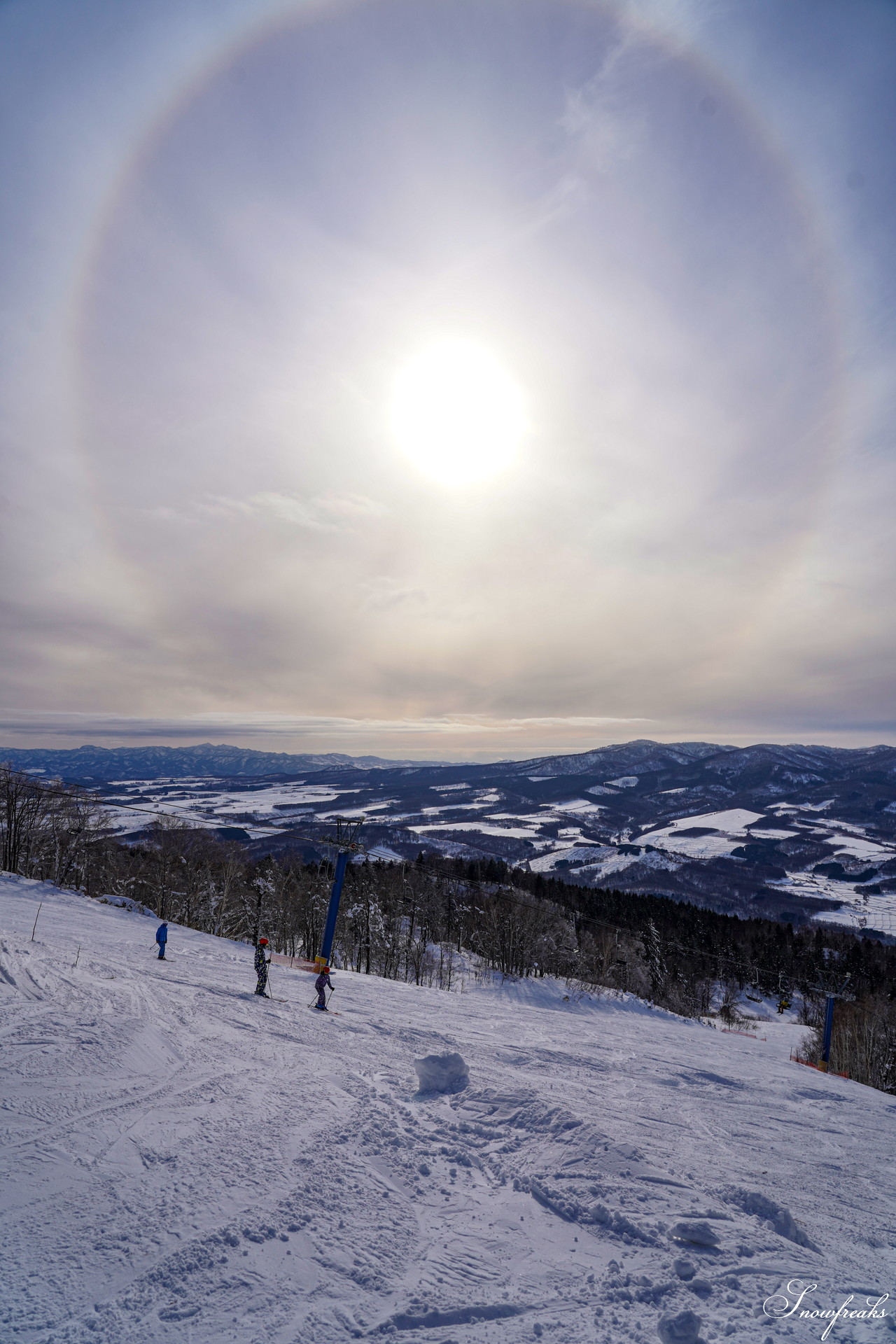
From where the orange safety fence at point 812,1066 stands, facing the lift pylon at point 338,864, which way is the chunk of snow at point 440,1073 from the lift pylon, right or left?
left

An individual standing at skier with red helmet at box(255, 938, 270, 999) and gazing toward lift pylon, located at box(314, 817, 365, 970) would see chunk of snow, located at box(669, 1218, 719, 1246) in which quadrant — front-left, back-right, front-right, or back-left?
back-right

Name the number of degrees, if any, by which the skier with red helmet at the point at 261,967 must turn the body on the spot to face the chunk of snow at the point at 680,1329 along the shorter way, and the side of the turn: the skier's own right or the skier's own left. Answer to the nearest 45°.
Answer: approximately 90° to the skier's own right

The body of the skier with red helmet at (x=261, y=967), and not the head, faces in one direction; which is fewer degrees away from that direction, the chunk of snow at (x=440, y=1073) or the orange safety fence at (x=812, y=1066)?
the orange safety fence

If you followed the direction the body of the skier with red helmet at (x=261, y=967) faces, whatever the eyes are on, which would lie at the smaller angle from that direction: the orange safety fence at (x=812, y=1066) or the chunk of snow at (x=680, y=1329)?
the orange safety fence

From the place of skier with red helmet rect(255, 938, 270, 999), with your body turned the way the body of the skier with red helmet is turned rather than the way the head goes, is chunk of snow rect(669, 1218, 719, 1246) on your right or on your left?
on your right
